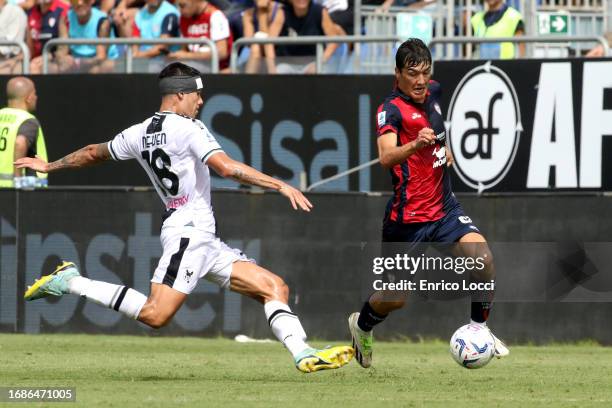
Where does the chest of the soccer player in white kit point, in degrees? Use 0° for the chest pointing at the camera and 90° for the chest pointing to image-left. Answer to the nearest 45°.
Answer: approximately 225°

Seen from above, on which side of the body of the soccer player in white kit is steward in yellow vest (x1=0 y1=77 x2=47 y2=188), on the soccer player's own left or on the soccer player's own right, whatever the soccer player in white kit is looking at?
on the soccer player's own left

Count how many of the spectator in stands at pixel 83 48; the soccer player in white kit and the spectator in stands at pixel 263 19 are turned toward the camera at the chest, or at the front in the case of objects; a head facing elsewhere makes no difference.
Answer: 2

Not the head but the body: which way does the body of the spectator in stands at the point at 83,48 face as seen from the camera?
toward the camera

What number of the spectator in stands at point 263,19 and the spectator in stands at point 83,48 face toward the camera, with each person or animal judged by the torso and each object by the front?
2
